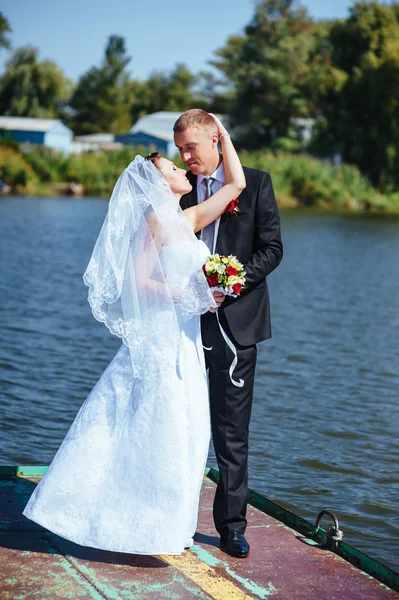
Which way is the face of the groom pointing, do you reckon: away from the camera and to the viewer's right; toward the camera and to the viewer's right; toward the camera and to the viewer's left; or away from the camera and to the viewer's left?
toward the camera and to the viewer's left

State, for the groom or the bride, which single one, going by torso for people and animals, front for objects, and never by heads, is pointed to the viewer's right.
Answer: the bride

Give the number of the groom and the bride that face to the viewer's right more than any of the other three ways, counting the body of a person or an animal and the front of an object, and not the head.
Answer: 1

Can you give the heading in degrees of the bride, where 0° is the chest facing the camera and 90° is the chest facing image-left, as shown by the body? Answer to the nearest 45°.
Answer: approximately 270°

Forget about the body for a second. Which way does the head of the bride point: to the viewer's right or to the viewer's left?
to the viewer's right

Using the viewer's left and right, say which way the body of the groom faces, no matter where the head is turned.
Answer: facing the viewer and to the left of the viewer
